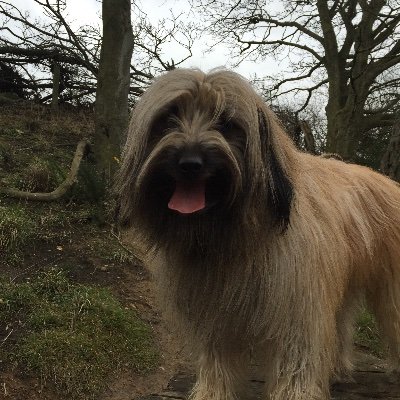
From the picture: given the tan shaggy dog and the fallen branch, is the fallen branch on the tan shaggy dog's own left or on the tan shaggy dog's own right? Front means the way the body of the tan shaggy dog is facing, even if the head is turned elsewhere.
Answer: on the tan shaggy dog's own right

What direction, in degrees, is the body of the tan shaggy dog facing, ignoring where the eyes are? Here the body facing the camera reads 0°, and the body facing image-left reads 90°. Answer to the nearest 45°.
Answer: approximately 45°
